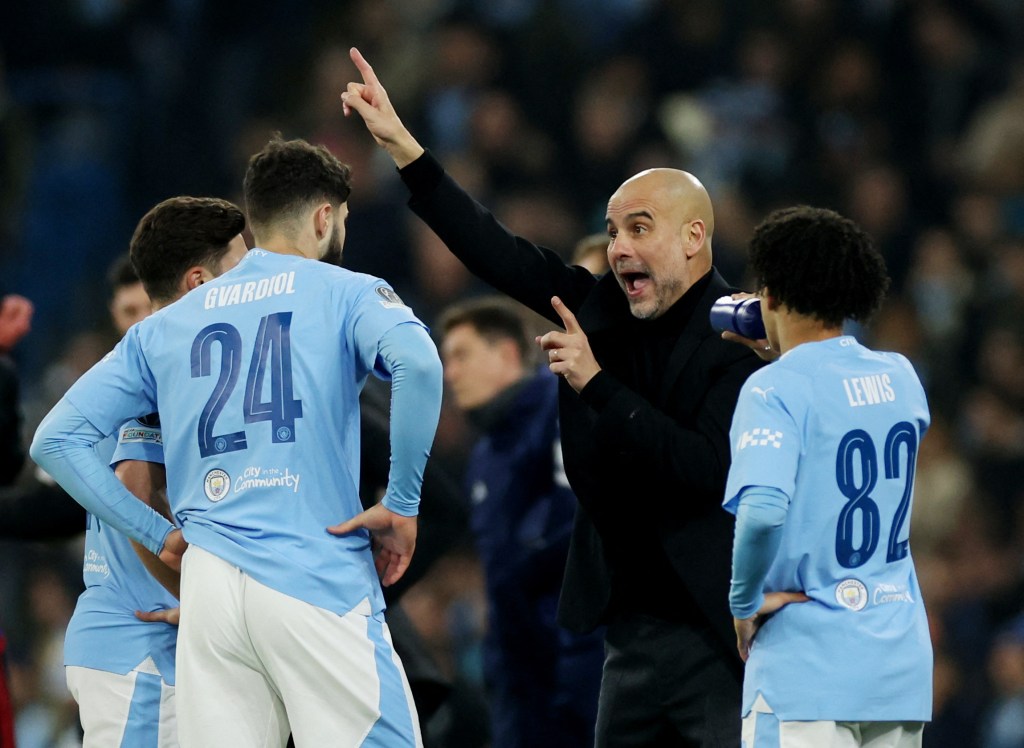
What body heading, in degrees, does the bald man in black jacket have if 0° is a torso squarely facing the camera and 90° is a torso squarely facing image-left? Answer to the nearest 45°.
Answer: approximately 45°

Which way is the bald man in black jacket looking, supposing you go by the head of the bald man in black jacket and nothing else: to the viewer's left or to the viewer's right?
to the viewer's left
